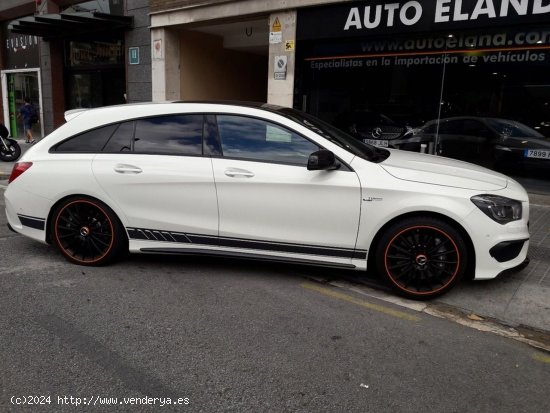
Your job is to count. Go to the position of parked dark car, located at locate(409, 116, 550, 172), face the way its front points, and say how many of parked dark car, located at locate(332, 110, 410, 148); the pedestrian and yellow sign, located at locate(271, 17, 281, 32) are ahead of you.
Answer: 0

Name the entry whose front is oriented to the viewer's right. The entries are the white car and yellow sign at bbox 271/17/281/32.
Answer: the white car

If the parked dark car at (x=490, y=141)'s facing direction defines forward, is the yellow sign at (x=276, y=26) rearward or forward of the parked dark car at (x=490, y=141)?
rearward

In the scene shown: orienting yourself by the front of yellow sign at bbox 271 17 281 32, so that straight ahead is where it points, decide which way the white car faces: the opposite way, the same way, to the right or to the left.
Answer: to the left

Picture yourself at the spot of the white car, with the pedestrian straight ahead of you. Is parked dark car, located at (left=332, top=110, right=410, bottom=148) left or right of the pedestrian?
right

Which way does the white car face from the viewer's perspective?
to the viewer's right

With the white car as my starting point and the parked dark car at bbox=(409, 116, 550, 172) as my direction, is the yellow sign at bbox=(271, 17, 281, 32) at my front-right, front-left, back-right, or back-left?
front-left

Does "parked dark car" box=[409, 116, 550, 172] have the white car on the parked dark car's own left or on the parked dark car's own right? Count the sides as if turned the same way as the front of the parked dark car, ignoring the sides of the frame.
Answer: on the parked dark car's own right

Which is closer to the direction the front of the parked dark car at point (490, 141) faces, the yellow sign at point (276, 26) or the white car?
the white car

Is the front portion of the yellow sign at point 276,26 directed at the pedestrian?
no

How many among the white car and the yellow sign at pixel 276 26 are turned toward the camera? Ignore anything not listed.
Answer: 1

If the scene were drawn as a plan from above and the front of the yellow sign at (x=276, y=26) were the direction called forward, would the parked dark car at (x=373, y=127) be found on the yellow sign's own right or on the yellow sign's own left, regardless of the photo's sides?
on the yellow sign's own left

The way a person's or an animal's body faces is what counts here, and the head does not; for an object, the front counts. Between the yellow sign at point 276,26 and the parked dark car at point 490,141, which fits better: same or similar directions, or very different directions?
same or similar directions

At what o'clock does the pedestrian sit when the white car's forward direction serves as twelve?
The pedestrian is roughly at 8 o'clock from the white car.

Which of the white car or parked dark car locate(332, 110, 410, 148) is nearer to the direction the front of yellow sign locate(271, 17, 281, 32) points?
the white car

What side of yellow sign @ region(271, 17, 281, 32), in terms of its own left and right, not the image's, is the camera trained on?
front

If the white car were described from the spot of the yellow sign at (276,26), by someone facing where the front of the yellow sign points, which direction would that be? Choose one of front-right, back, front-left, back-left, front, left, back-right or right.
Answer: front
